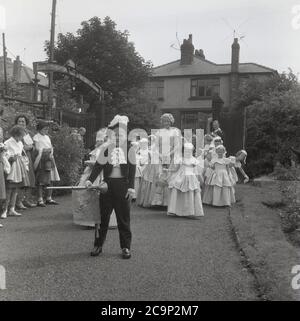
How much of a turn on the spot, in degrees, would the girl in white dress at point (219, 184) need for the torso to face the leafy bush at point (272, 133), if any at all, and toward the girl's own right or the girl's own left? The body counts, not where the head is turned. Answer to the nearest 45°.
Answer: approximately 180°

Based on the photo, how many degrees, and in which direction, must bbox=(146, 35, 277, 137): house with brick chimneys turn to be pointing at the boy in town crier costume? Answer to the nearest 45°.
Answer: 0° — it already faces them

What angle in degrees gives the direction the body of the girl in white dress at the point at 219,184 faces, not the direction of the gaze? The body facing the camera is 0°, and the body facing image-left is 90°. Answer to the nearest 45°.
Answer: approximately 0°

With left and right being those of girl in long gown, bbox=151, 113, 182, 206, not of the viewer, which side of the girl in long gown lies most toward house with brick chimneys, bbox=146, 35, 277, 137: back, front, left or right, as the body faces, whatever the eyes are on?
back

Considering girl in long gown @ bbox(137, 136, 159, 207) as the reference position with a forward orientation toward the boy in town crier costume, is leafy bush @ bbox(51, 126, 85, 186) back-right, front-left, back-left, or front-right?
back-right

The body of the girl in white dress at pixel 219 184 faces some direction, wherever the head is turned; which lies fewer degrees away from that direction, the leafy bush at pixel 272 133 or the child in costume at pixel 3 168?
the child in costume

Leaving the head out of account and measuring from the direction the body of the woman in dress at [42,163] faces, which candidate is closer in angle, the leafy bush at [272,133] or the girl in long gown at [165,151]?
the girl in long gown

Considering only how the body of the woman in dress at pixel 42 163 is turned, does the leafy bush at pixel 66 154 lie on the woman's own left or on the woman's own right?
on the woman's own left
